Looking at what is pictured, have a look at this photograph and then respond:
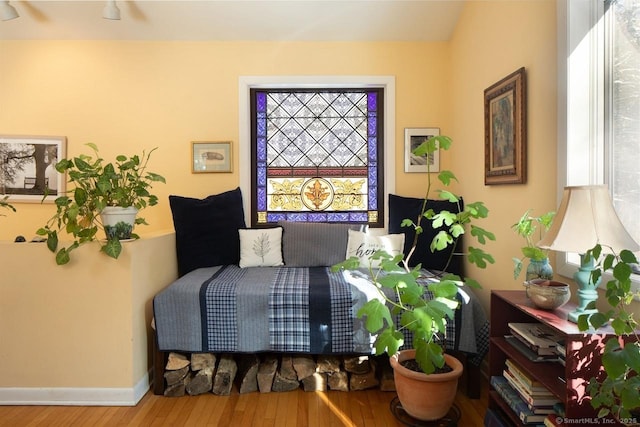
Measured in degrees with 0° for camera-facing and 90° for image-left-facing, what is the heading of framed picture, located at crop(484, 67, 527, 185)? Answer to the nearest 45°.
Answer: approximately 45°

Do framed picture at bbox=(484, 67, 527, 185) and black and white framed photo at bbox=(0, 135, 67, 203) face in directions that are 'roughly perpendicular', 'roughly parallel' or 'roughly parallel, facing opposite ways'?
roughly perpendicular

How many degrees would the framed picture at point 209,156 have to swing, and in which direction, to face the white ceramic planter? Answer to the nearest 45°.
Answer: approximately 45° to its right

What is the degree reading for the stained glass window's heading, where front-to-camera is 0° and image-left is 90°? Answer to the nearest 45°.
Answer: approximately 0°

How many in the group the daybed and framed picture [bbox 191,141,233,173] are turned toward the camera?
2

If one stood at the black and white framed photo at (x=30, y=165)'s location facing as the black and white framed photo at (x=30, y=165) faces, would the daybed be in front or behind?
in front

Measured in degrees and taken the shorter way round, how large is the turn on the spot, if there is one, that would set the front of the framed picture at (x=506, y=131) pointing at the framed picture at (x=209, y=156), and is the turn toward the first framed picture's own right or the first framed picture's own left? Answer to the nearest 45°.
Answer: approximately 45° to the first framed picture's own right

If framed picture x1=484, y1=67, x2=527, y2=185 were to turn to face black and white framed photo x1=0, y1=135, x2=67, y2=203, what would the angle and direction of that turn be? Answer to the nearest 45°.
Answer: approximately 45° to its right

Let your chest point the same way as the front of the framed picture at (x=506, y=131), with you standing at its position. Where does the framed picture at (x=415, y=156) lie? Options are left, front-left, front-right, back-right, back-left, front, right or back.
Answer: right

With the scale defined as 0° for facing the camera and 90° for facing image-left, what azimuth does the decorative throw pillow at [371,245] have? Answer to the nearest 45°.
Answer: approximately 0°

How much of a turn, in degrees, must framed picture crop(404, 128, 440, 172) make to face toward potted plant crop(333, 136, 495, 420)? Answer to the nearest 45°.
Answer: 0° — it already faces it

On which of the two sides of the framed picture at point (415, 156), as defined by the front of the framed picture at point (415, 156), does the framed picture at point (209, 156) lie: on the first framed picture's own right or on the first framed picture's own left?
on the first framed picture's own right

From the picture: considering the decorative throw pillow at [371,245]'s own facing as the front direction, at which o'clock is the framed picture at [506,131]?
The framed picture is roughly at 10 o'clock from the decorative throw pillow.
